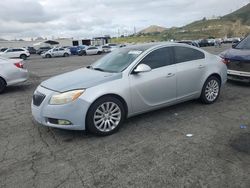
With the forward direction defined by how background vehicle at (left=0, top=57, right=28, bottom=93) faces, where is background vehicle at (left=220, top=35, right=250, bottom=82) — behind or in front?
behind

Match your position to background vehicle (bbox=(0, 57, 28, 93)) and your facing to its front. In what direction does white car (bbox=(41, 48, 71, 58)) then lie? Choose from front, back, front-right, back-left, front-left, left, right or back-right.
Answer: right

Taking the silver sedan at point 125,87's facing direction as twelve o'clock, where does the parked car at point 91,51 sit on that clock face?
The parked car is roughly at 4 o'clock from the silver sedan.

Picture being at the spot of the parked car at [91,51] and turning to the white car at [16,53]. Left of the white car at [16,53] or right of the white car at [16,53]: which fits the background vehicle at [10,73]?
left

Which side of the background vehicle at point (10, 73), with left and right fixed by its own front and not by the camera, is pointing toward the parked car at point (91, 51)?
right

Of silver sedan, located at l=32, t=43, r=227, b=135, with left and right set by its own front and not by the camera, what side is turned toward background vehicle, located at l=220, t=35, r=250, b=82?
back

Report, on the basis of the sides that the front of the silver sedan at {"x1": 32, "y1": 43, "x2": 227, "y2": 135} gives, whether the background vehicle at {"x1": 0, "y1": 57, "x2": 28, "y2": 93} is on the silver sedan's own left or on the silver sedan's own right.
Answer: on the silver sedan's own right

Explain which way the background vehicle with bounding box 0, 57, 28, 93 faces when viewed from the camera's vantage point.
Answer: facing to the left of the viewer

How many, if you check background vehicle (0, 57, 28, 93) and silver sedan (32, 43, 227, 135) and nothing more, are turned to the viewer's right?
0

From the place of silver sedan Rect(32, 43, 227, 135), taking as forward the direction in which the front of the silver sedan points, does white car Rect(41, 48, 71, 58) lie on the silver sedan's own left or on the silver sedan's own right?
on the silver sedan's own right

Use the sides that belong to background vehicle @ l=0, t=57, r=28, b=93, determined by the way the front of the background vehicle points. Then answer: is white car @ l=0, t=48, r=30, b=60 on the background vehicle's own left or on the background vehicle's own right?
on the background vehicle's own right

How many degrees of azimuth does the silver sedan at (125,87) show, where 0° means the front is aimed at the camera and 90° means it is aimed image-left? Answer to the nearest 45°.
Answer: approximately 45°
